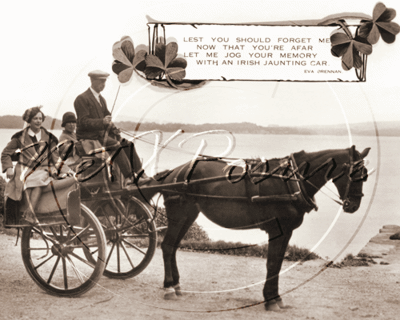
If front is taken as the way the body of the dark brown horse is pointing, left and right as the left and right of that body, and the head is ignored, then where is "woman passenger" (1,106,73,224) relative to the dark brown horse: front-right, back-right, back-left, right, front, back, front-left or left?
back

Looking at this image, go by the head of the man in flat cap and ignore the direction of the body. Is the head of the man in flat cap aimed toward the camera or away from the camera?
toward the camera

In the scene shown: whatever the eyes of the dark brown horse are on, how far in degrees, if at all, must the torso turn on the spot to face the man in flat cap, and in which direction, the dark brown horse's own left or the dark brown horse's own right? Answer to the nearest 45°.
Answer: approximately 180°

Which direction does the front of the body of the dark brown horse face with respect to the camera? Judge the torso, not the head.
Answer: to the viewer's right

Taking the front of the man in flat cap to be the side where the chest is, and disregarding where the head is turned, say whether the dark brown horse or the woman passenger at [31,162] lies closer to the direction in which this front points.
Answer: the dark brown horse

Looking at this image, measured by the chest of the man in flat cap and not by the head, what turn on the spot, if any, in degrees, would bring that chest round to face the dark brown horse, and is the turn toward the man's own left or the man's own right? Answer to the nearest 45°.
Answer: approximately 45° to the man's own left

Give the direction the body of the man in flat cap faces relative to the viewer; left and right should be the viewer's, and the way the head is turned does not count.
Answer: facing the viewer and to the right of the viewer

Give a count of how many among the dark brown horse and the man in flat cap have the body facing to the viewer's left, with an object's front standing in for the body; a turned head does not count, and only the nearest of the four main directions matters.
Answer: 0
